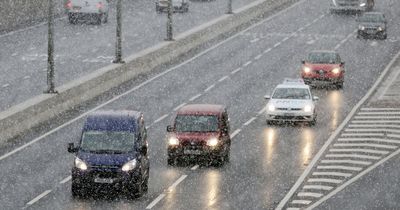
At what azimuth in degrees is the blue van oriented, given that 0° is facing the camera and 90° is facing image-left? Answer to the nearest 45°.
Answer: approximately 0°

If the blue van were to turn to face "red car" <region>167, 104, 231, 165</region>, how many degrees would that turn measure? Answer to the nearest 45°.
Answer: approximately 135° to its left
